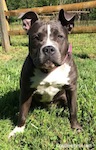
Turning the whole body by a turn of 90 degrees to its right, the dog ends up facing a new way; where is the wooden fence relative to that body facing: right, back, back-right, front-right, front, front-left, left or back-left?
right

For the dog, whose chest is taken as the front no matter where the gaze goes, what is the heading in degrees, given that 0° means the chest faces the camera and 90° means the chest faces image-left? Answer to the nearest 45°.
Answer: approximately 0°
